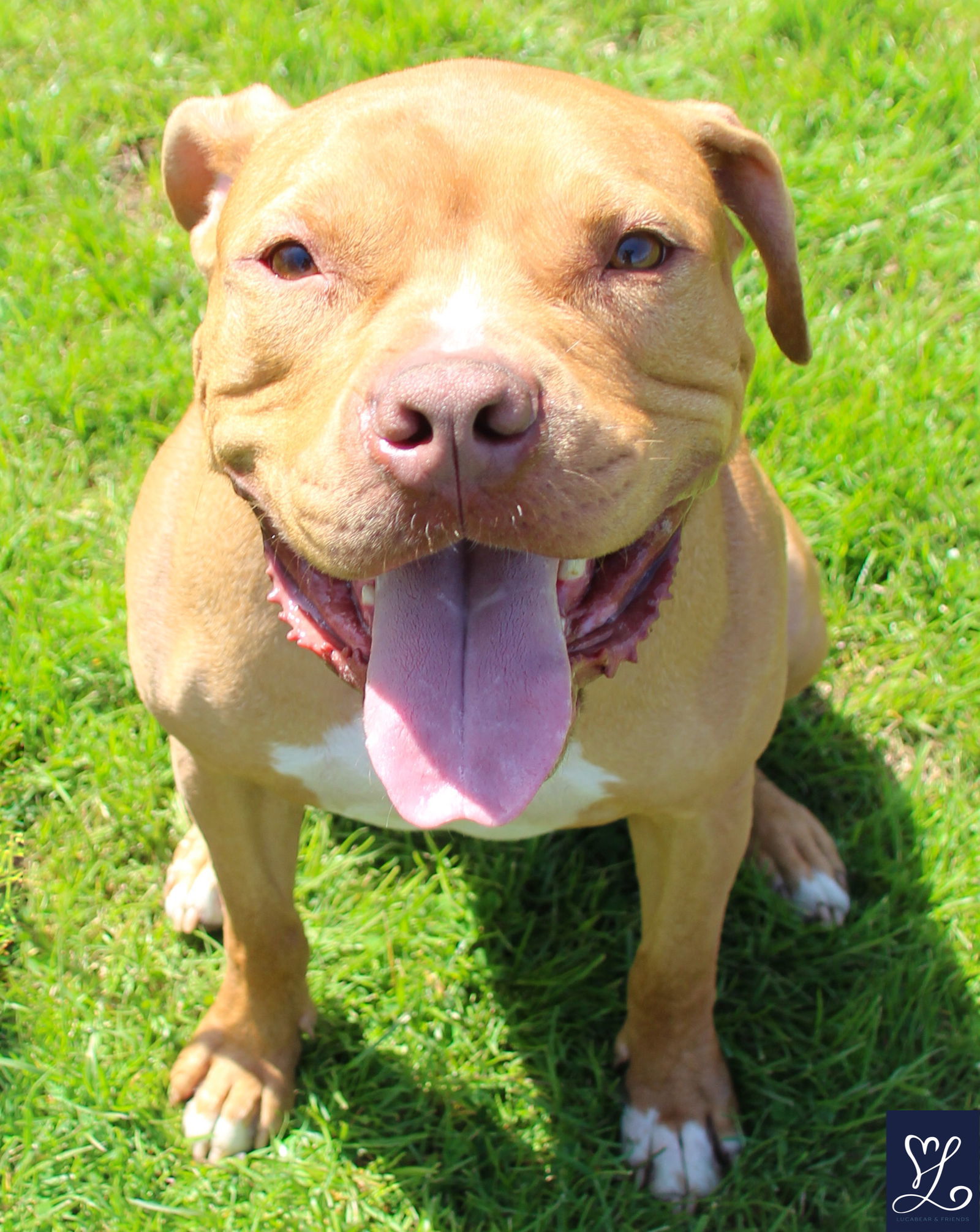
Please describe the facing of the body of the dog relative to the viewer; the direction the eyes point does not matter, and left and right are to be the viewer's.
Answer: facing the viewer
